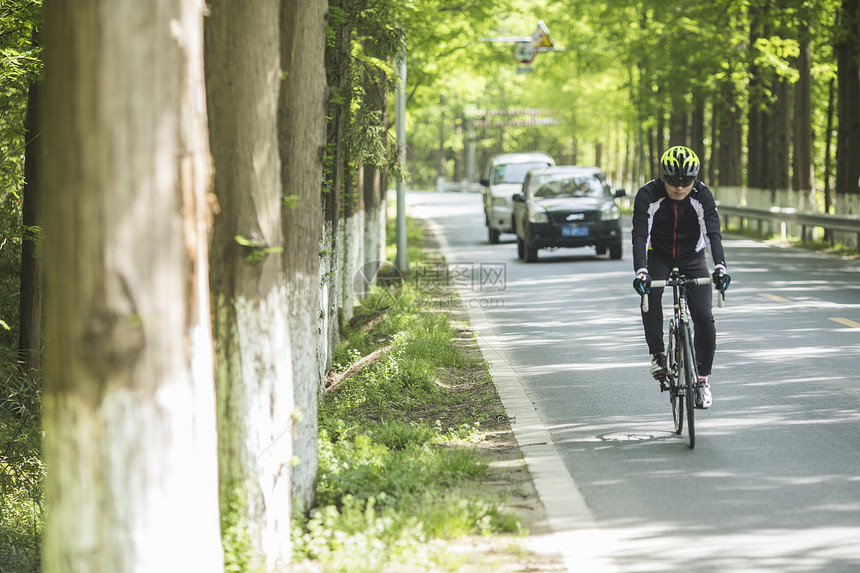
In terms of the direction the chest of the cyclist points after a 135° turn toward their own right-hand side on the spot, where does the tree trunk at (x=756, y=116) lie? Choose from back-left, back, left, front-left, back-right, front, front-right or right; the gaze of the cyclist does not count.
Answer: front-right

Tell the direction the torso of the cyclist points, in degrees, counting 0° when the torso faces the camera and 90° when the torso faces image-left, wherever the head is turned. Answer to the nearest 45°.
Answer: approximately 0°

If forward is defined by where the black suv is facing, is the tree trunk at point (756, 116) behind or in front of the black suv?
behind

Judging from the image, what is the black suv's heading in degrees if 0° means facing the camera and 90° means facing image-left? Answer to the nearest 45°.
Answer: approximately 0°

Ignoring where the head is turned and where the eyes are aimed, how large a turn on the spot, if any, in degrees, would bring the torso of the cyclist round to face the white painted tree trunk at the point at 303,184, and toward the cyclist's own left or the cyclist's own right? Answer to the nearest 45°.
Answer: approximately 45° to the cyclist's own right

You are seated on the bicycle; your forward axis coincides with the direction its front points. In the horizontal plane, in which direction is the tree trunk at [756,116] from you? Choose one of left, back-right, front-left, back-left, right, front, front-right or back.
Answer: back

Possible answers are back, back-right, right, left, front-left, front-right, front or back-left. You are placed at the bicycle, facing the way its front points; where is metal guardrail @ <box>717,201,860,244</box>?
back

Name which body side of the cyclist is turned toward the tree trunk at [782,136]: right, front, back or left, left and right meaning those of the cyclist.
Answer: back

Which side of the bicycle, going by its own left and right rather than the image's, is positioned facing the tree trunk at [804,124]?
back

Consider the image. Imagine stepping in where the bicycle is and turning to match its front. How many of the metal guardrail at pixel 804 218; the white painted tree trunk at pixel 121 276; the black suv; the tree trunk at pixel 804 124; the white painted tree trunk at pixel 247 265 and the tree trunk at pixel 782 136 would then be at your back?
4
